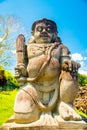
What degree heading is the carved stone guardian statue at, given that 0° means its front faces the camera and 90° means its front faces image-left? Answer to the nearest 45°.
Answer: approximately 0°
